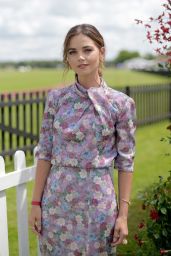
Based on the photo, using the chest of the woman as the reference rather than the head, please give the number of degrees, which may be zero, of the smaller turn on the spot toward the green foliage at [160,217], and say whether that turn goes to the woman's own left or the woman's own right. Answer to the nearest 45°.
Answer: approximately 135° to the woman's own left

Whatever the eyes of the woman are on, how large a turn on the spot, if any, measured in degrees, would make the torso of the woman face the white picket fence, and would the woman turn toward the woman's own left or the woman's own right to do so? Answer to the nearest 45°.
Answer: approximately 135° to the woman's own right

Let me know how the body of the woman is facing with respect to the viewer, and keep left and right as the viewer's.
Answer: facing the viewer

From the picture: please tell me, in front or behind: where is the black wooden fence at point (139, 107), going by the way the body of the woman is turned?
behind
